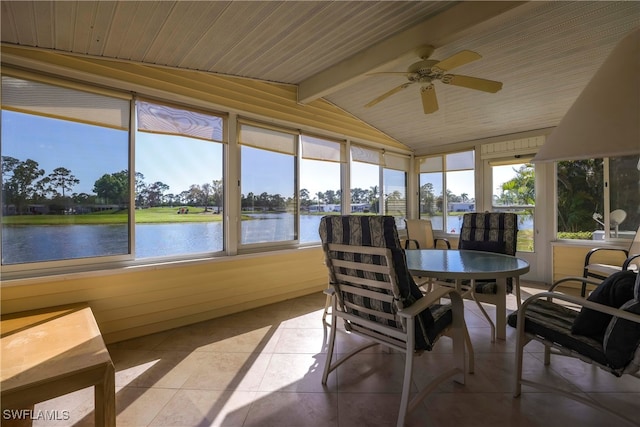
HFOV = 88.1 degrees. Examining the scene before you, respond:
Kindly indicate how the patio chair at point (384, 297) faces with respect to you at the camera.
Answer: facing away from the viewer and to the right of the viewer

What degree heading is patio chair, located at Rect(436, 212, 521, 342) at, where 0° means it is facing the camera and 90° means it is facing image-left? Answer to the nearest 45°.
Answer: approximately 45°

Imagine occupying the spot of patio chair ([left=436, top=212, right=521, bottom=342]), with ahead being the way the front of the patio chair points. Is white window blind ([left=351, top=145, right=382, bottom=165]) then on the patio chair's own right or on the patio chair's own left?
on the patio chair's own right

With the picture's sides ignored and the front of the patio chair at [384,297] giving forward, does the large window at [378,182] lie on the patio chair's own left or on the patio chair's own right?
on the patio chair's own left

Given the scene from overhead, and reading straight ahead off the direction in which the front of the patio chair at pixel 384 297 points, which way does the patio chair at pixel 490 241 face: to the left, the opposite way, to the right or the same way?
the opposite way

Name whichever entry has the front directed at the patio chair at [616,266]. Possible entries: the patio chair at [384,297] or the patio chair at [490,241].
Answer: the patio chair at [384,297]
